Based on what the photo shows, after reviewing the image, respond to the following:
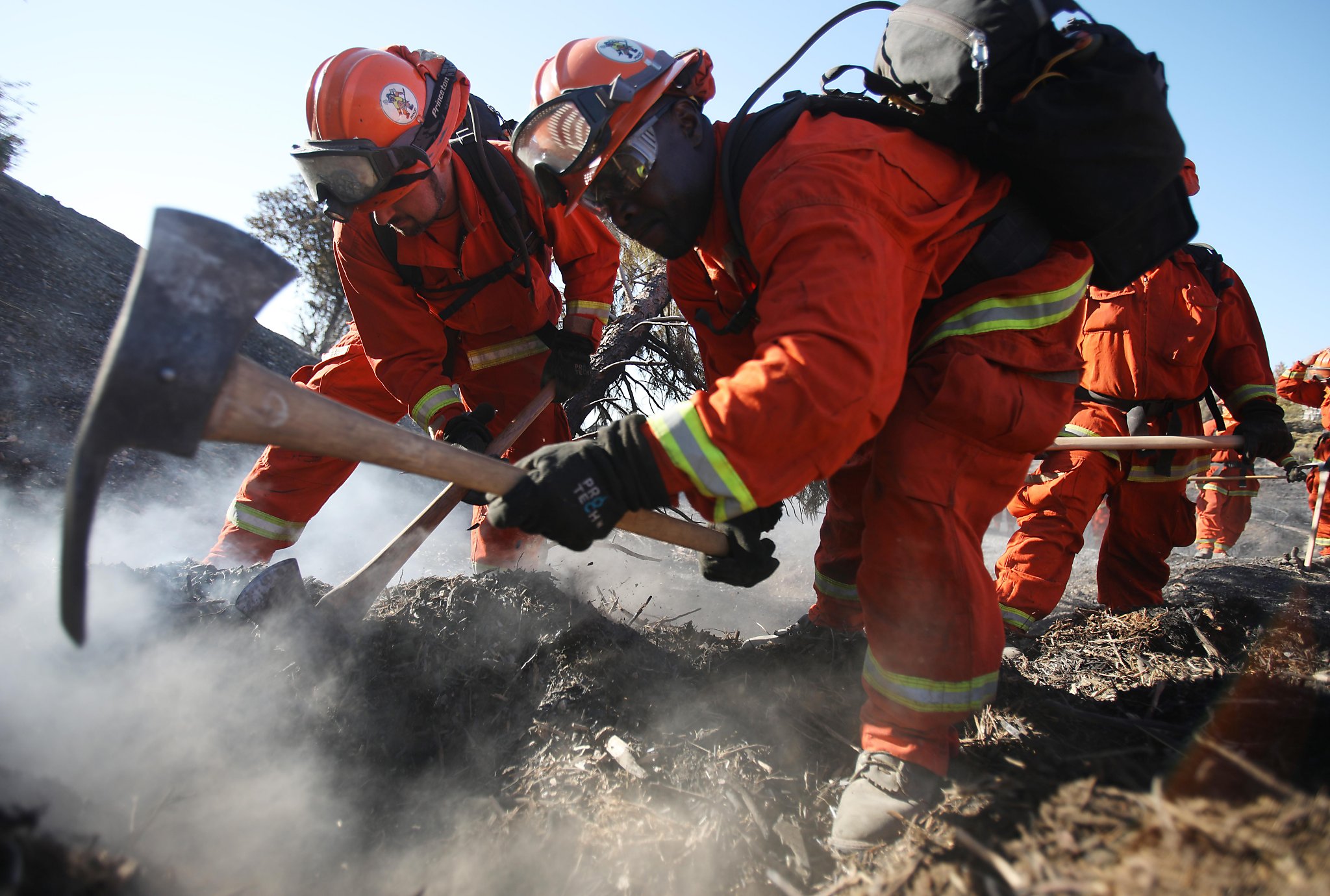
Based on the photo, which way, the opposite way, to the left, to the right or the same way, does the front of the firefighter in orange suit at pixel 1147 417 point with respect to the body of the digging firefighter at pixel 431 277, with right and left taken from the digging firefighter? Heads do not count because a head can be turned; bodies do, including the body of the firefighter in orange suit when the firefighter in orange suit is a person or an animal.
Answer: the same way

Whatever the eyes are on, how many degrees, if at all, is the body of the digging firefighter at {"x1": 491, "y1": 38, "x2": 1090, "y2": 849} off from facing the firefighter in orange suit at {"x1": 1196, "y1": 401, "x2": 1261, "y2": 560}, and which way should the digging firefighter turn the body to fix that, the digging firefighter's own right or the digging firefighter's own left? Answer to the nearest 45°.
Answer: approximately 180°

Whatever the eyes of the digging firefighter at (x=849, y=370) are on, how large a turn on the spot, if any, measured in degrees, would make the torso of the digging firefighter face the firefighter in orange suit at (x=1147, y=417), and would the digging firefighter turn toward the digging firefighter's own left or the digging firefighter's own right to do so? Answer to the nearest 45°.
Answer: approximately 180°

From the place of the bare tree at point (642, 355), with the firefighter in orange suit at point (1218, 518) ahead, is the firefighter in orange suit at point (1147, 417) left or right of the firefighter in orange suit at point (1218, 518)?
right

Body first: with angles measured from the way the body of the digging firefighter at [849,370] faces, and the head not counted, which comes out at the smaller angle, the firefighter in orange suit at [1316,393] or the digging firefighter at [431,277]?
the digging firefighter

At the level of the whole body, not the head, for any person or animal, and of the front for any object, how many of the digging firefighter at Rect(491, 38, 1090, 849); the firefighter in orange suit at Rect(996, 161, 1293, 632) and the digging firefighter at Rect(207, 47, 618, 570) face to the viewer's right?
0

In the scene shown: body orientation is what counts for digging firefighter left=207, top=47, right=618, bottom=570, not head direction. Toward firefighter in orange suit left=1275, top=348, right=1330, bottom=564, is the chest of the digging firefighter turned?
no

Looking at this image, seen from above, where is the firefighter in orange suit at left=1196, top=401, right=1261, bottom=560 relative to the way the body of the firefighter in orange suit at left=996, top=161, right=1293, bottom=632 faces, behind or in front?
behind

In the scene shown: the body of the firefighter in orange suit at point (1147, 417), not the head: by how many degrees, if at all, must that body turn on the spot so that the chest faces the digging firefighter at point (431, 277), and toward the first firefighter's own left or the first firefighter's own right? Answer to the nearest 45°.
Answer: approximately 45° to the first firefighter's own right

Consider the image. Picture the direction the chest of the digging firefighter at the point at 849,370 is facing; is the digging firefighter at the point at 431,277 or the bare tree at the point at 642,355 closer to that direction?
the digging firefighter

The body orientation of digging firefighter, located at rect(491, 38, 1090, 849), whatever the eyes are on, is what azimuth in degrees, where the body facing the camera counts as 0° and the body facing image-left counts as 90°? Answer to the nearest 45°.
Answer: approximately 45°

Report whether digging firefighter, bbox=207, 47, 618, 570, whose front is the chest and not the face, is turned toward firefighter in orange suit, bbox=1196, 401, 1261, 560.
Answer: no

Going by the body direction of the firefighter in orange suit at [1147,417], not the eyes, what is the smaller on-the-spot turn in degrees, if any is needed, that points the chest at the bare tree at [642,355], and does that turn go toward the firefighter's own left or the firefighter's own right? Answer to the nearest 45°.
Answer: approximately 90° to the firefighter's own right

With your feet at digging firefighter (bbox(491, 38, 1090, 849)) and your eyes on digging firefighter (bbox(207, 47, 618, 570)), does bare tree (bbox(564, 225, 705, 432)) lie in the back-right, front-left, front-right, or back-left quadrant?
front-right

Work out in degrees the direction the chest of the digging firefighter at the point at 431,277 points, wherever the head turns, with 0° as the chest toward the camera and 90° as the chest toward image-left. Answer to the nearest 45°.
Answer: approximately 45°
